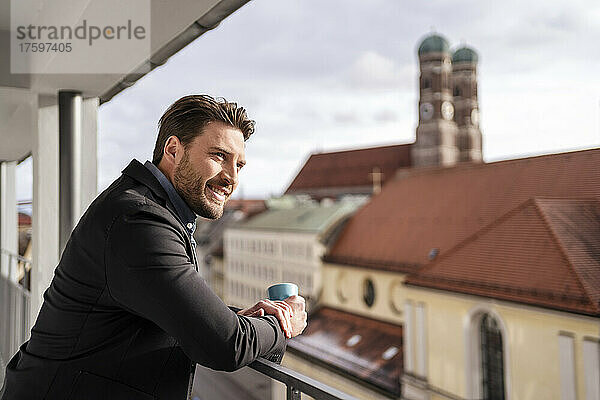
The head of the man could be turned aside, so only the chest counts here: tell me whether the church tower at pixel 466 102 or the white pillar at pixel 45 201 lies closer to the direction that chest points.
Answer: the church tower

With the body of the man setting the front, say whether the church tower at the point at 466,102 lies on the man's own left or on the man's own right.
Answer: on the man's own left

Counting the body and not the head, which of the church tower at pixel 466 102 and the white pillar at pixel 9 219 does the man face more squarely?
the church tower

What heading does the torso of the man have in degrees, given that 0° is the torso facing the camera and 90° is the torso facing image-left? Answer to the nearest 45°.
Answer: approximately 270°

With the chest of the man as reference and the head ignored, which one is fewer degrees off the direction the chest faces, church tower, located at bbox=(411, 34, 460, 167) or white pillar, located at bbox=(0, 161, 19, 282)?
the church tower

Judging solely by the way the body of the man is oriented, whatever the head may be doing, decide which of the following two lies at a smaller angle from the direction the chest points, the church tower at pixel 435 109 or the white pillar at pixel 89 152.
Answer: the church tower

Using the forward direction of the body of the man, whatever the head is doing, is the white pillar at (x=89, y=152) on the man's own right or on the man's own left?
on the man's own left

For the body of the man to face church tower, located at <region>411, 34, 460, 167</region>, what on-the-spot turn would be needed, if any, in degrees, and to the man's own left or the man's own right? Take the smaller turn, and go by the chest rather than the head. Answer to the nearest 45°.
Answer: approximately 45° to the man's own left
